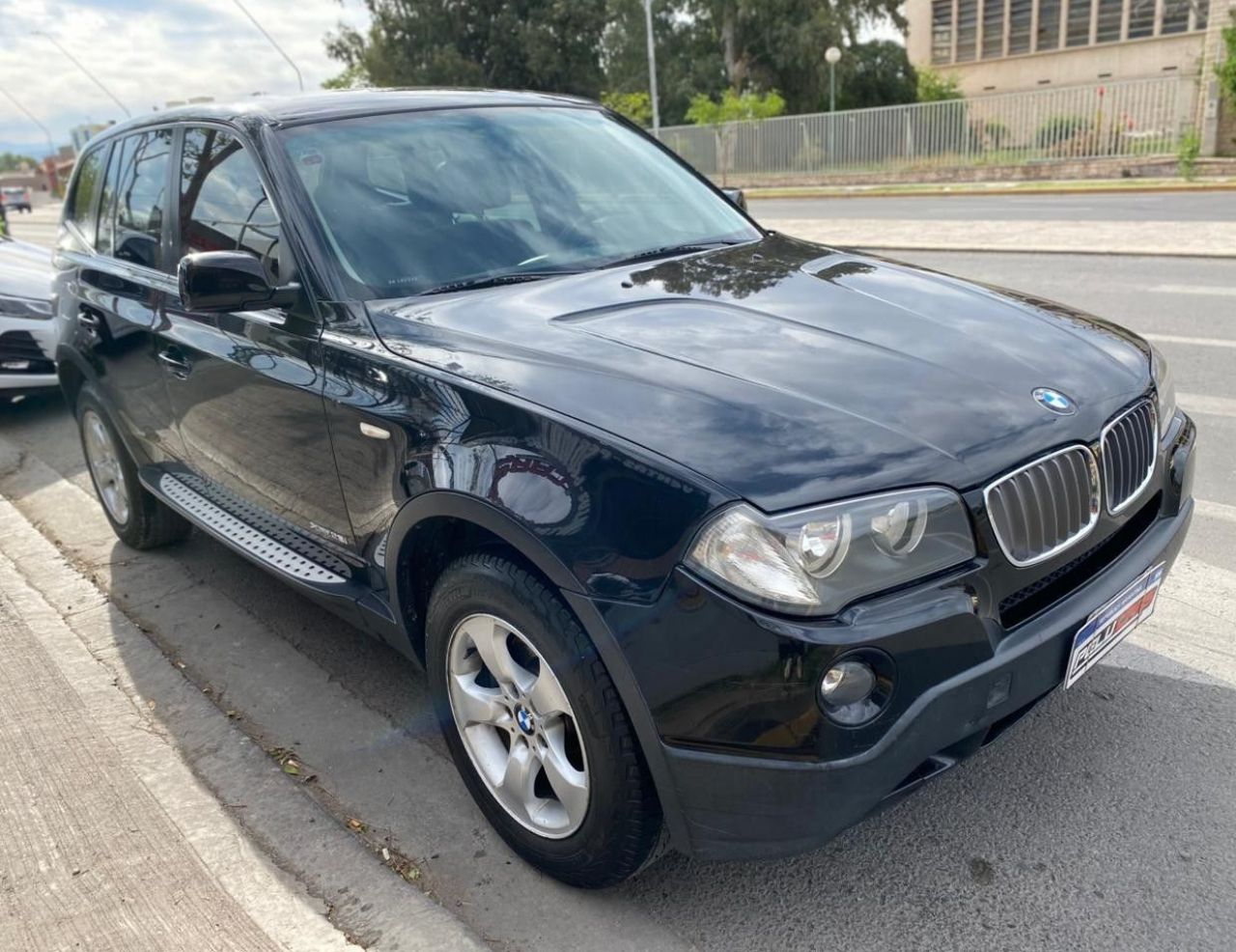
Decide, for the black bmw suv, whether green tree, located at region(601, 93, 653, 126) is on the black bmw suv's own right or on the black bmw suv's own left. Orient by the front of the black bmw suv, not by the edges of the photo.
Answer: on the black bmw suv's own left

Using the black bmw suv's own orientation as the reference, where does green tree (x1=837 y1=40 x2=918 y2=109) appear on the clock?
The green tree is roughly at 8 o'clock from the black bmw suv.

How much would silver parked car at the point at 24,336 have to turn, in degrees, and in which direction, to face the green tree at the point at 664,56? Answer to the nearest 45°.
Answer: approximately 90° to its left

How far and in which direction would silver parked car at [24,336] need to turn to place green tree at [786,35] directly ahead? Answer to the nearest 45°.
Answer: approximately 90° to its left

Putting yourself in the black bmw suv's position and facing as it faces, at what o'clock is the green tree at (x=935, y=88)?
The green tree is roughly at 8 o'clock from the black bmw suv.

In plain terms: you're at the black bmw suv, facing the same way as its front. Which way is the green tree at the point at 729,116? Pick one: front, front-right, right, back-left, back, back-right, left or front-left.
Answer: back-left

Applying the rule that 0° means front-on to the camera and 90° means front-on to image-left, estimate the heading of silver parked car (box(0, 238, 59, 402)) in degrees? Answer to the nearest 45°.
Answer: approximately 315°

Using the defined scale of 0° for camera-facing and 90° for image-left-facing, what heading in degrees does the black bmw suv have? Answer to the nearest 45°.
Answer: approximately 315°

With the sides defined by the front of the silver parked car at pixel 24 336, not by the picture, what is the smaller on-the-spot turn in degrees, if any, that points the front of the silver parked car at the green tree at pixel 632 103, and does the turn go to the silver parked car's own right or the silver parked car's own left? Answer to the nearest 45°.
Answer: approximately 90° to the silver parked car's own left

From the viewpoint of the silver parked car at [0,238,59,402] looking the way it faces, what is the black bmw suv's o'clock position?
The black bmw suv is roughly at 1 o'clock from the silver parked car.

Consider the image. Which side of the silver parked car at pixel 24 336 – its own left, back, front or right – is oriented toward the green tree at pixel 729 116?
left

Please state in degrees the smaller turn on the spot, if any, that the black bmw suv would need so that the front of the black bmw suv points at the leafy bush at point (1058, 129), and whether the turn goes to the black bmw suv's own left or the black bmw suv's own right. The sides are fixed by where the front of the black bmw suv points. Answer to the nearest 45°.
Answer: approximately 90° to the black bmw suv's own left
